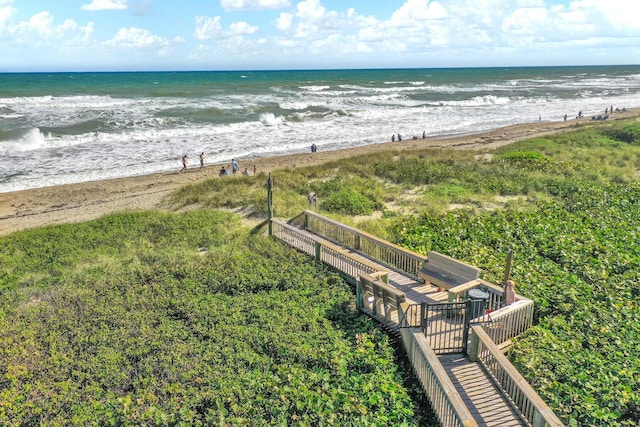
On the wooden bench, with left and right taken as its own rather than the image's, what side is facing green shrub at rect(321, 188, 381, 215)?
right

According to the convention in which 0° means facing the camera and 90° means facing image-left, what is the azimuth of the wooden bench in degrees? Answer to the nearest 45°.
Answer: approximately 45°
